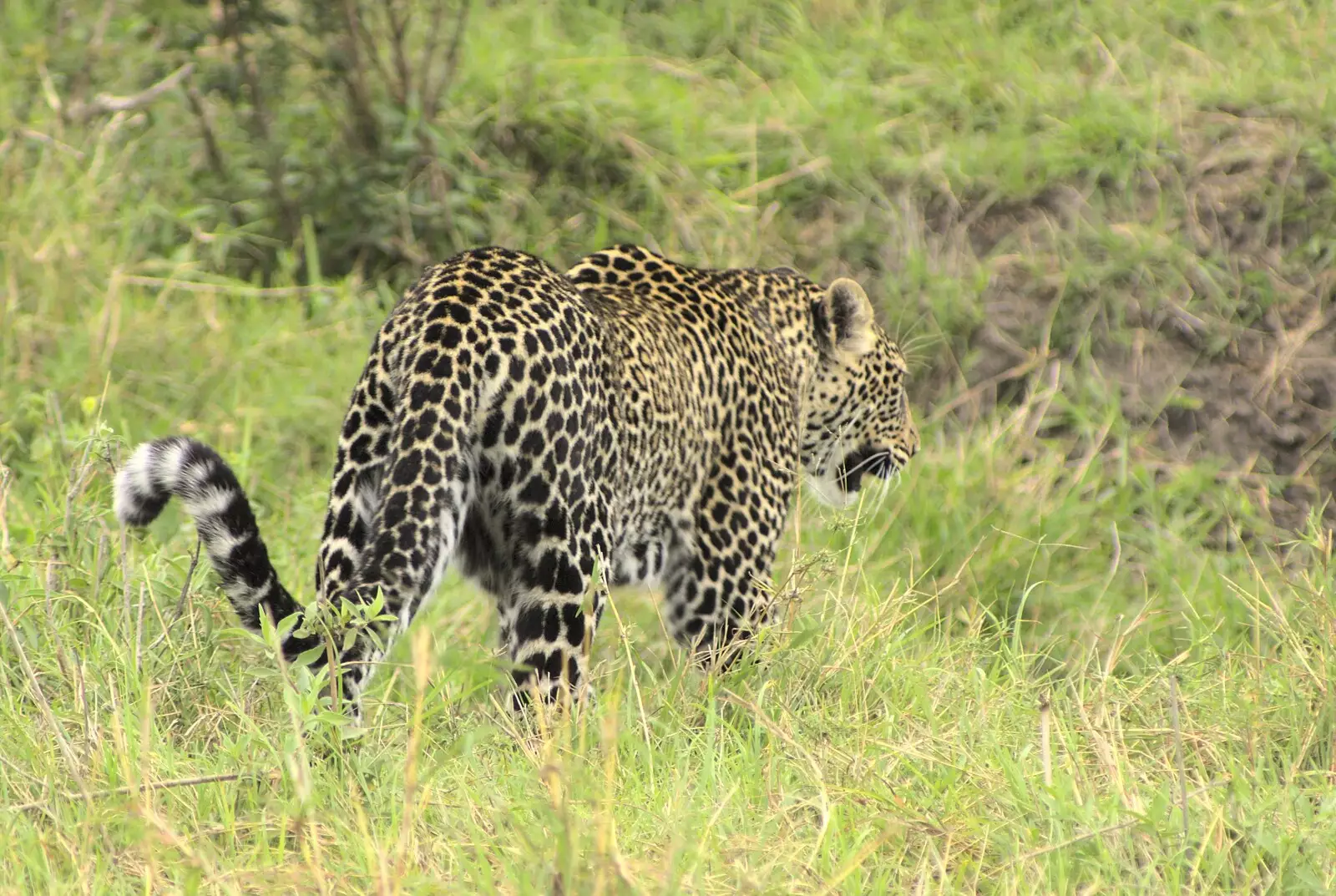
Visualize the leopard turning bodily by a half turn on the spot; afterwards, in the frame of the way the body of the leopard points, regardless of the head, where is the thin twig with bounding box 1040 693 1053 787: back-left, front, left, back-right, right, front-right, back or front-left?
left

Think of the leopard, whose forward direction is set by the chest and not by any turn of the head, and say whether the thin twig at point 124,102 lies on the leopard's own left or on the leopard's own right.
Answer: on the leopard's own left

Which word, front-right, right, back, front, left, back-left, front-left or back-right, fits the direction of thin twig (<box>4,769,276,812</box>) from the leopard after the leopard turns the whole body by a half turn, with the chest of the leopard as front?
front

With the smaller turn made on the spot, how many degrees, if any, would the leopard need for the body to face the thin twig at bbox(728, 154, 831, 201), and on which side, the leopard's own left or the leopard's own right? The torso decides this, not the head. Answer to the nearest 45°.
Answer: approximately 45° to the leopard's own left

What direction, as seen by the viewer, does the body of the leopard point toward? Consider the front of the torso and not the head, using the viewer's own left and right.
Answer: facing away from the viewer and to the right of the viewer

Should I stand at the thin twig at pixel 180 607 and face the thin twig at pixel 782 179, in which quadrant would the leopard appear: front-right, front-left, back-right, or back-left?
front-right

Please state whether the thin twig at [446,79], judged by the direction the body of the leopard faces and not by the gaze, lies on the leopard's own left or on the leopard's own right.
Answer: on the leopard's own left

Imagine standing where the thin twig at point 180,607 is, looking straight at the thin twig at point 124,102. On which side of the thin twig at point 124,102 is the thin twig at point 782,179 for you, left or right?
right
